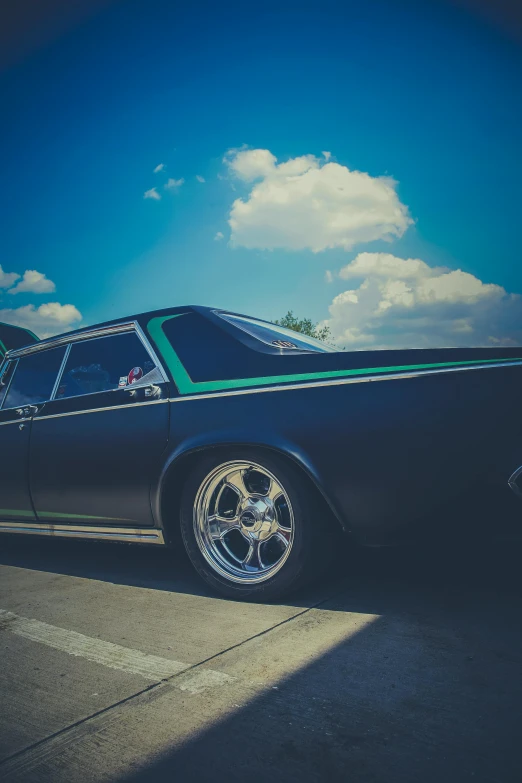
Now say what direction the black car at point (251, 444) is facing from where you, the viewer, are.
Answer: facing away from the viewer and to the left of the viewer
